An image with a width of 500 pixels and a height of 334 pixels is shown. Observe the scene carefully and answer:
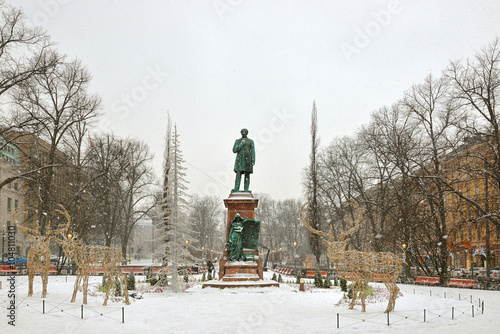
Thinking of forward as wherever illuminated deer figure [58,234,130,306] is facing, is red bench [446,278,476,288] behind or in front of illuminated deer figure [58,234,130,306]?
behind

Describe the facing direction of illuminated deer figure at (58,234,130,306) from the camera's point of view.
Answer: facing to the left of the viewer

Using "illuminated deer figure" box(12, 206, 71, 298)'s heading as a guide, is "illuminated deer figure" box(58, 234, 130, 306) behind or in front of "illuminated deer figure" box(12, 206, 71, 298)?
in front

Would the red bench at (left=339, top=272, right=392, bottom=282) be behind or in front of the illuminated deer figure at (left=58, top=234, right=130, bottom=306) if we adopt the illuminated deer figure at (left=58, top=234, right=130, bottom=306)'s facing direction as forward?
behind

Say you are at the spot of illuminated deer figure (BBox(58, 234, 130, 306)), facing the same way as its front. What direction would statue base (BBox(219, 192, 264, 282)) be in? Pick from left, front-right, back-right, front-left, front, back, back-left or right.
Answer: back-right

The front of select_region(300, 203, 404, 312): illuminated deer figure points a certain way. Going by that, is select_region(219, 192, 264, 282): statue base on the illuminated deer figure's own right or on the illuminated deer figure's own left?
on the illuminated deer figure's own right

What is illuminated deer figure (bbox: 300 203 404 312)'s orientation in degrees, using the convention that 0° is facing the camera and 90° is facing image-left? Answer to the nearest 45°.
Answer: approximately 90°
